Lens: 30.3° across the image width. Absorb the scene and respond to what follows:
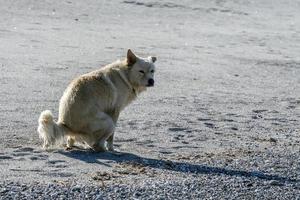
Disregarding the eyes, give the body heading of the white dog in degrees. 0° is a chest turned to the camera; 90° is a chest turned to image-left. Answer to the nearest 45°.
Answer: approximately 270°
